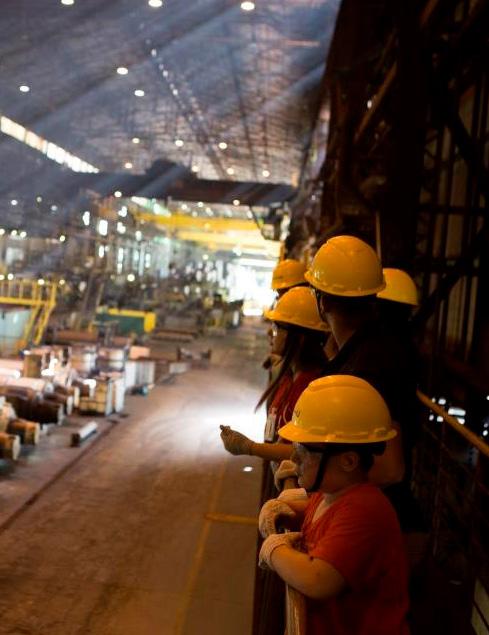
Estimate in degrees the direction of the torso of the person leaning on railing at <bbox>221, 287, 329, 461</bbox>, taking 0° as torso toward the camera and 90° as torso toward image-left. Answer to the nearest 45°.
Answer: approximately 90°

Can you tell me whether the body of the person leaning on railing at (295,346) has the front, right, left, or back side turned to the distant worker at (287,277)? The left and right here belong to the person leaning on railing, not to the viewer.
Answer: right

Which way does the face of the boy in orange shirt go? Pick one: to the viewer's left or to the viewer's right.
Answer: to the viewer's left

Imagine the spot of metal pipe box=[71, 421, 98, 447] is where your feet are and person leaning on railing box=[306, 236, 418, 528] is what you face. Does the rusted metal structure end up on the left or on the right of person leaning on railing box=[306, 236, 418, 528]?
left

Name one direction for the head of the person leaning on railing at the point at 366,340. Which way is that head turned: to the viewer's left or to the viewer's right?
to the viewer's left

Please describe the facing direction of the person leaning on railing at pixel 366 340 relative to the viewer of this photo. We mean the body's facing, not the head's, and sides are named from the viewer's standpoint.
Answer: facing away from the viewer and to the left of the viewer

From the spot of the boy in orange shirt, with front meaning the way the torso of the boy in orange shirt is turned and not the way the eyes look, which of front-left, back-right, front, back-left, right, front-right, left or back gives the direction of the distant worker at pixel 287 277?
right

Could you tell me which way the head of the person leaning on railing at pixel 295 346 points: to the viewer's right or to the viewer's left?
to the viewer's left

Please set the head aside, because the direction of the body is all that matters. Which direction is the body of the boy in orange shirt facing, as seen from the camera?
to the viewer's left

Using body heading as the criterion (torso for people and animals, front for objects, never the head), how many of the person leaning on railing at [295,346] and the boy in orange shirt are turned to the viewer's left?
2
